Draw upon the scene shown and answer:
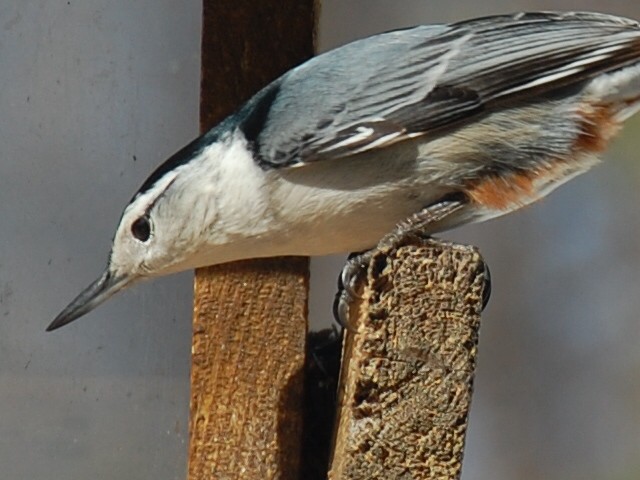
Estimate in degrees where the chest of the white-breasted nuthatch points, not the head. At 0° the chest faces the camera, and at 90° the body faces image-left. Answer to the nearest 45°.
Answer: approximately 90°
